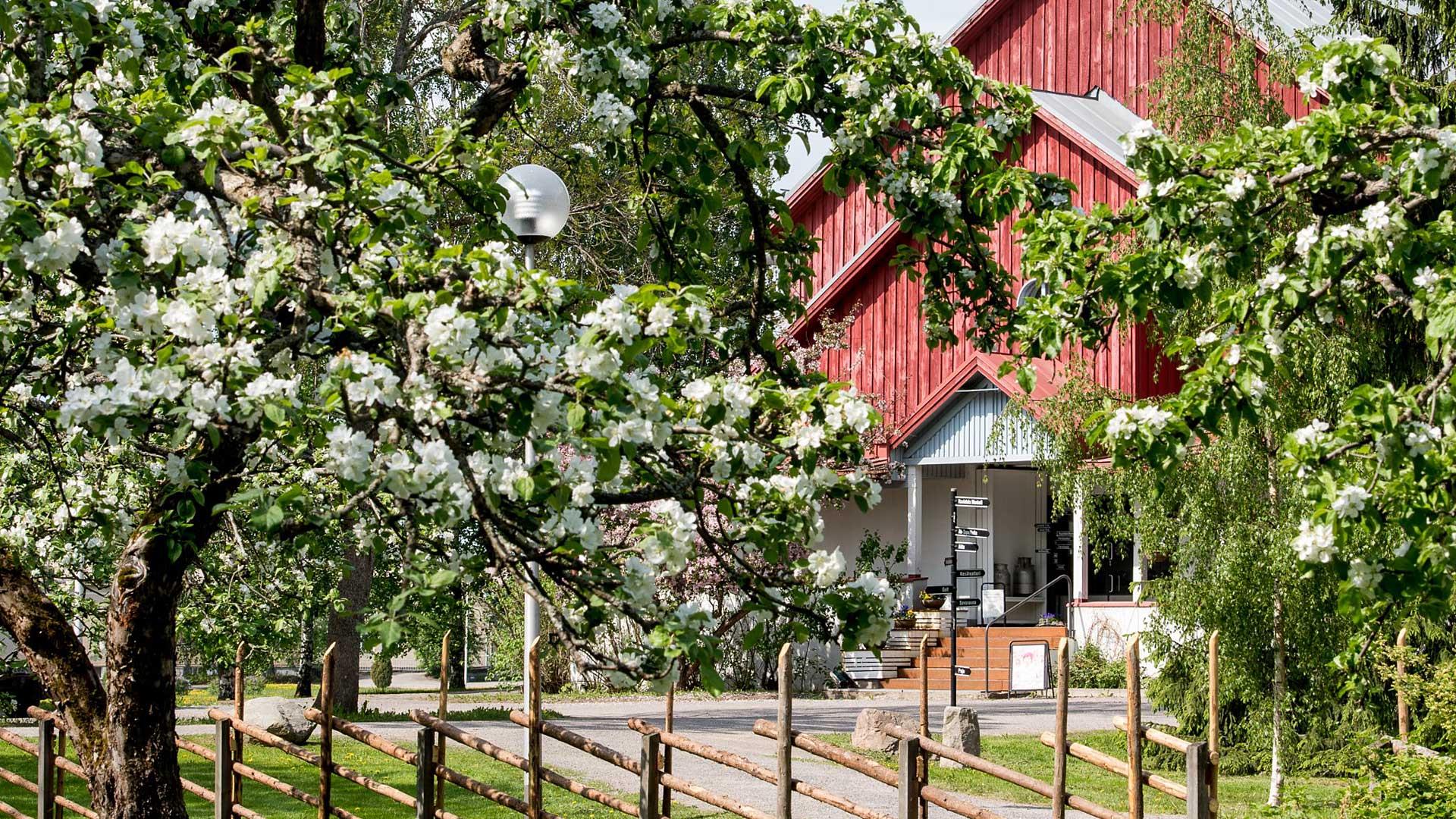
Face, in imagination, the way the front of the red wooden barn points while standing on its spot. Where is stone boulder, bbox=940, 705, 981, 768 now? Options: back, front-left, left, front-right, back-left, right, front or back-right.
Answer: front

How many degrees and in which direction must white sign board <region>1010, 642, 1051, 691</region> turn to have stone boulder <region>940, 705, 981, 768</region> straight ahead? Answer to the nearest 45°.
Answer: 0° — it already faces it

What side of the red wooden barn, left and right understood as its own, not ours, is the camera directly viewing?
front

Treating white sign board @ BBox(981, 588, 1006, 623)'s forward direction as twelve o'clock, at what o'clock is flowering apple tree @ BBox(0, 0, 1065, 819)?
The flowering apple tree is roughly at 12 o'clock from the white sign board.

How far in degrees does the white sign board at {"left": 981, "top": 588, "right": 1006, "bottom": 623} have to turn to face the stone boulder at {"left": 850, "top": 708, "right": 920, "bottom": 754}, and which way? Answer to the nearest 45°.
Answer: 0° — it already faces it

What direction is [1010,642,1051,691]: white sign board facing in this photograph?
toward the camera

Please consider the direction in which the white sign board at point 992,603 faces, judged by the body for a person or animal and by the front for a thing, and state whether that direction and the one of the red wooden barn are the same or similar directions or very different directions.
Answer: same or similar directions

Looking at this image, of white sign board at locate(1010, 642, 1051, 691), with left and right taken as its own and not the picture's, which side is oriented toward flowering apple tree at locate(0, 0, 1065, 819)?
front

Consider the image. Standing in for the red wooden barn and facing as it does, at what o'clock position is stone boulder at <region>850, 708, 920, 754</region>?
The stone boulder is roughly at 12 o'clock from the red wooden barn.

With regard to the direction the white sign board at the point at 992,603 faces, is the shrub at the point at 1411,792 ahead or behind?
ahead

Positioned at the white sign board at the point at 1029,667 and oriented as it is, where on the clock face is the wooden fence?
The wooden fence is roughly at 12 o'clock from the white sign board.

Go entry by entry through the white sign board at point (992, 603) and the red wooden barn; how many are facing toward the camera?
2
